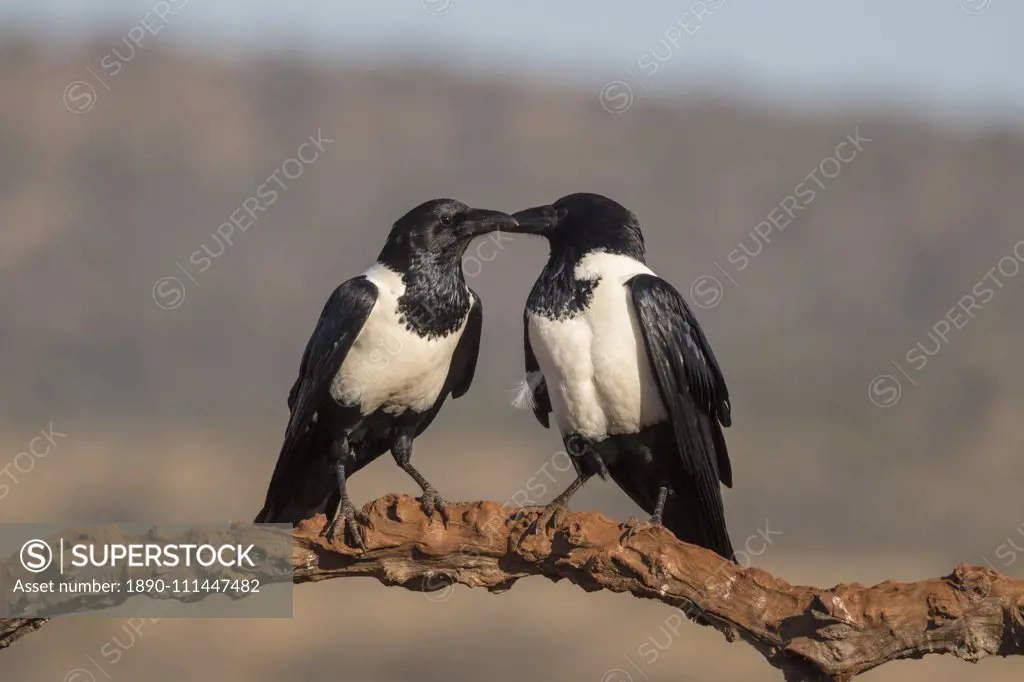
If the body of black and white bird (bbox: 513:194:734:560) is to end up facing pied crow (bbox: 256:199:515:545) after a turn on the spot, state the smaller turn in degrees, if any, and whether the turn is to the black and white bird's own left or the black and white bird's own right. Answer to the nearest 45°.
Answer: approximately 45° to the black and white bird's own right

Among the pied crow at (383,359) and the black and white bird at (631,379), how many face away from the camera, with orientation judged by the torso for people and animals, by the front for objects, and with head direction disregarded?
0

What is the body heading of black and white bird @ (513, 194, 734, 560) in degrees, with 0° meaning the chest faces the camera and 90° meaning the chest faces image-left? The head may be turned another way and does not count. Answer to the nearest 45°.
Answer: approximately 45°

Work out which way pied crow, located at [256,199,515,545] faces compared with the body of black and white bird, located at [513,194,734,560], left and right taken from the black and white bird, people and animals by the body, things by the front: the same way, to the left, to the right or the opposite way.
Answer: to the left

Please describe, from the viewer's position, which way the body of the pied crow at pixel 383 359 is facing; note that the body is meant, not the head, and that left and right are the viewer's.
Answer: facing the viewer and to the right of the viewer

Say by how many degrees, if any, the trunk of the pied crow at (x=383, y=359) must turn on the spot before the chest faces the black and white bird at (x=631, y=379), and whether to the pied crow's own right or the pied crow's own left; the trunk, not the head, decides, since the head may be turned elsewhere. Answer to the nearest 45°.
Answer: approximately 45° to the pied crow's own left
